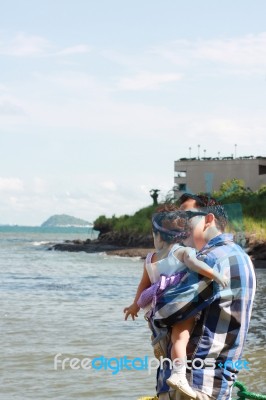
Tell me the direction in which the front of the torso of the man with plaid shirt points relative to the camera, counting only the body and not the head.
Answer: to the viewer's left
